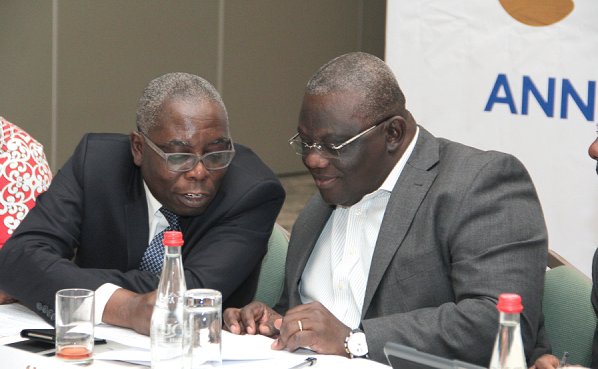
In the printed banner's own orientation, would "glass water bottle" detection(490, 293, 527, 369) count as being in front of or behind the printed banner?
in front

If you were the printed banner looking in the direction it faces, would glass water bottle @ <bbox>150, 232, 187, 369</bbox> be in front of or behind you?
in front

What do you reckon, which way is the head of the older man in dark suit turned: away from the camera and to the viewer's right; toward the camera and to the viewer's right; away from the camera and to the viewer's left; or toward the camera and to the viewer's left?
toward the camera and to the viewer's right

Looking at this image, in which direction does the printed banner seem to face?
toward the camera

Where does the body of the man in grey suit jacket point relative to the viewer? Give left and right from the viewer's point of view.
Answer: facing the viewer and to the left of the viewer

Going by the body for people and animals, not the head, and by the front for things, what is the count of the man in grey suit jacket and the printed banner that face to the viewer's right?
0

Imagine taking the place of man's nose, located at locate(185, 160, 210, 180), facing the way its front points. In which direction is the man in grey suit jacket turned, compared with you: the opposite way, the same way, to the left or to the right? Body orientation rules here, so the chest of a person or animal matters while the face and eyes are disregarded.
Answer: to the right

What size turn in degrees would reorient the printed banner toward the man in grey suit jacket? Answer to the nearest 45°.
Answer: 0° — it already faces them

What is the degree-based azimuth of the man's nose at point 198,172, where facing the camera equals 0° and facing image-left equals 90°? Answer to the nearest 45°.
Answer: approximately 315°

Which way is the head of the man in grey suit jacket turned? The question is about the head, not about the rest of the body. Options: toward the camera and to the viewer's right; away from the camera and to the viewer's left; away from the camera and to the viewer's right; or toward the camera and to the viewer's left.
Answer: toward the camera and to the viewer's left

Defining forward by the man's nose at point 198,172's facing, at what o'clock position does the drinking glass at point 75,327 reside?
The drinking glass is roughly at 2 o'clock from the man's nose.
